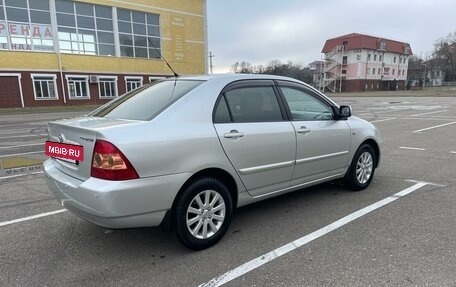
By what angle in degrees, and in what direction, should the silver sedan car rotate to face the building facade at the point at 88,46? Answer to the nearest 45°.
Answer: approximately 45° to its left

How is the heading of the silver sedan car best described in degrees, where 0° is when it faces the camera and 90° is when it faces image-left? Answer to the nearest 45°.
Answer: approximately 225°
